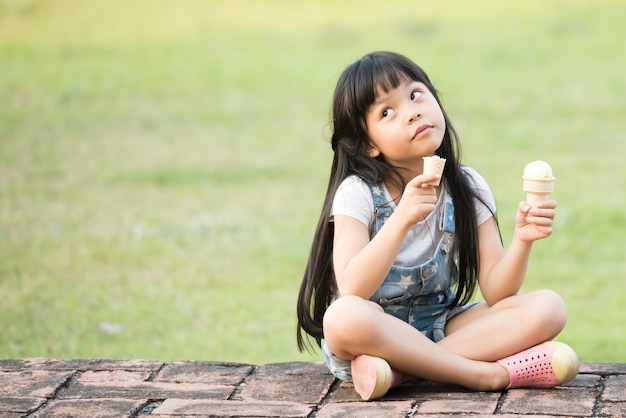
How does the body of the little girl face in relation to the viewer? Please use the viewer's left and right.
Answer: facing the viewer and to the right of the viewer
